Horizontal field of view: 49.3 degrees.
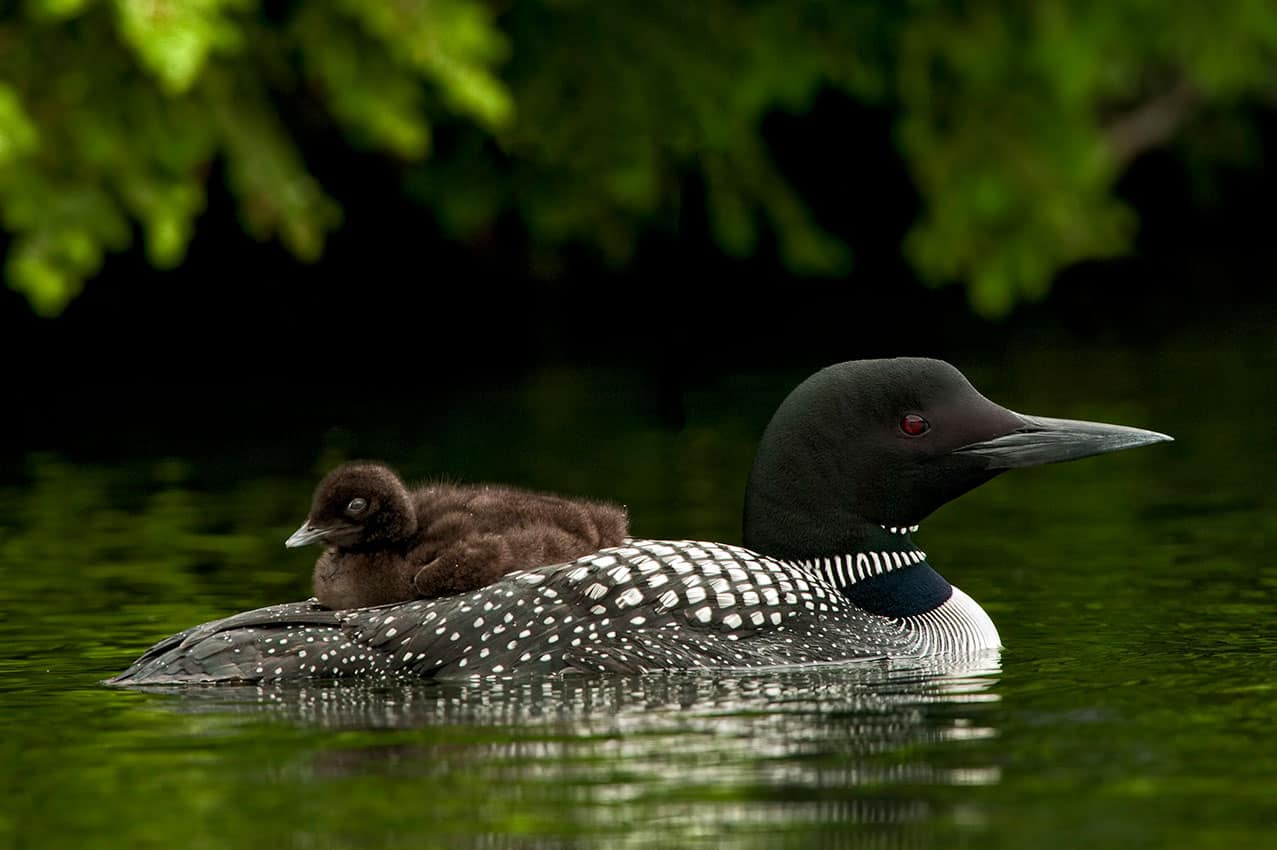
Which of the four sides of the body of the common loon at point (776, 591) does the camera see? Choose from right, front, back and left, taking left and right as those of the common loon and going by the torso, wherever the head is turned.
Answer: right

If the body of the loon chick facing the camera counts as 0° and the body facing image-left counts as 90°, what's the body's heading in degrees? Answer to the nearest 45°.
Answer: approximately 90°
